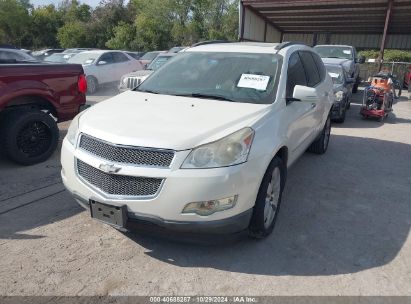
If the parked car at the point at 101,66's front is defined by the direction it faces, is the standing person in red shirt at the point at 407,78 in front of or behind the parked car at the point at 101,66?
behind

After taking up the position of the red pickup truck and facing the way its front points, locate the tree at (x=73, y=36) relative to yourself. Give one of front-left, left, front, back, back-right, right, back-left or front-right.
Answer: right

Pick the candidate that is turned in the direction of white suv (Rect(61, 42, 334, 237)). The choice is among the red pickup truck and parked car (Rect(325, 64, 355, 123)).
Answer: the parked car

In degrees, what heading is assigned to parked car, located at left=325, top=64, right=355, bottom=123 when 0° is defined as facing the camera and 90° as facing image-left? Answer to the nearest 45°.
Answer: approximately 0°

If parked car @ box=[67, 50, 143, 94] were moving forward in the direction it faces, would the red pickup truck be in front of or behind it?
in front

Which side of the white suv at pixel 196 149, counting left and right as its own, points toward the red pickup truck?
right

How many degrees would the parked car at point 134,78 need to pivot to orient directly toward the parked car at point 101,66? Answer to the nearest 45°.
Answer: approximately 135° to its right

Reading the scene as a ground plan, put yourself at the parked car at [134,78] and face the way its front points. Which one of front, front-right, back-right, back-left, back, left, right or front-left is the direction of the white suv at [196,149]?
front-left

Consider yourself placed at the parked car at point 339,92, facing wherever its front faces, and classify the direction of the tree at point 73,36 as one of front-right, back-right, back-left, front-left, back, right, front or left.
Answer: back-right

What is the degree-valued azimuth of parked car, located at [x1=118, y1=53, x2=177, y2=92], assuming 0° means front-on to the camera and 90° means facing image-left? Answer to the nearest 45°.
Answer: approximately 45°

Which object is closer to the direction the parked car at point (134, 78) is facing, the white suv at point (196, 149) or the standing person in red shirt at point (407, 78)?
the white suv

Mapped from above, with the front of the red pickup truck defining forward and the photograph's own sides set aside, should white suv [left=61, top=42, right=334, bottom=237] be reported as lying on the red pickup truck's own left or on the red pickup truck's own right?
on the red pickup truck's own left

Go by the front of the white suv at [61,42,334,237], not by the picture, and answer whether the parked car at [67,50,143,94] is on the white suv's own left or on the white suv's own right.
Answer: on the white suv's own right

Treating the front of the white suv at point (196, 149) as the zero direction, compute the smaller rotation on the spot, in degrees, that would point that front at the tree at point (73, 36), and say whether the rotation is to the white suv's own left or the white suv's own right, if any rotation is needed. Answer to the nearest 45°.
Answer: approximately 135° to the white suv's own right

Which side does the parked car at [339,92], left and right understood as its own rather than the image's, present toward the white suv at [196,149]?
front

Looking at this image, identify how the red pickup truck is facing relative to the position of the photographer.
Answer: facing to the left of the viewer
